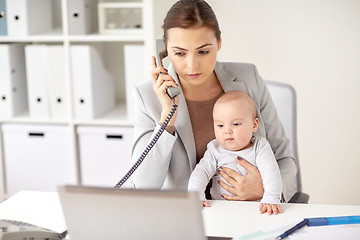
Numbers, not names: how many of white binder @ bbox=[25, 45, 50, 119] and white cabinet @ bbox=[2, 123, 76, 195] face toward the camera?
2

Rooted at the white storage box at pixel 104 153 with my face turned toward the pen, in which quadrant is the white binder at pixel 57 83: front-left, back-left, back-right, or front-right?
back-right

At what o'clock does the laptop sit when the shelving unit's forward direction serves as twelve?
The laptop is roughly at 12 o'clock from the shelving unit.
